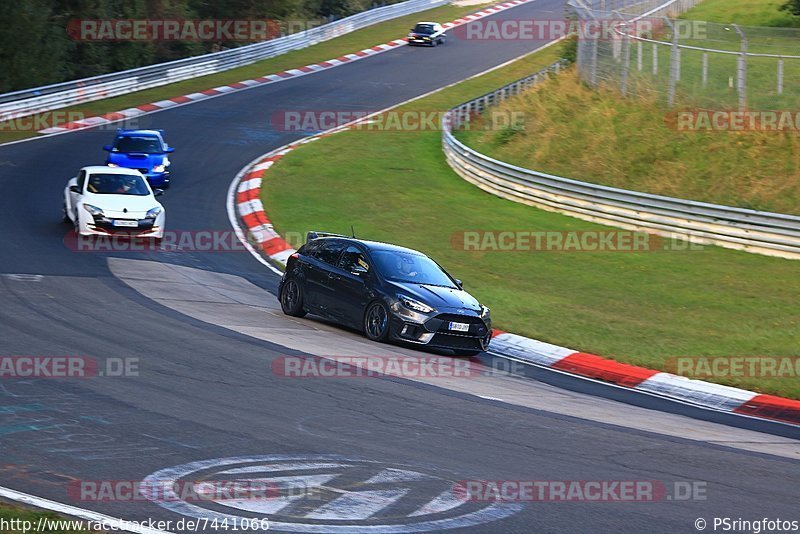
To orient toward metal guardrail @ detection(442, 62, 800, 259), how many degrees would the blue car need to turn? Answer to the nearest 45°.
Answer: approximately 45° to its left

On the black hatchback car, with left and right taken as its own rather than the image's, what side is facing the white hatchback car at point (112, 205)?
back

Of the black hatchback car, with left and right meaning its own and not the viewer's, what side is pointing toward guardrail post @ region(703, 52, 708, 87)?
left

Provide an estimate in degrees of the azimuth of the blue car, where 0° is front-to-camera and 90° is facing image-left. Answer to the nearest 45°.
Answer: approximately 0°

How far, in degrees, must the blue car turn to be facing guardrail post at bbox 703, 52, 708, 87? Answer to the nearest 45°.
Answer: approximately 90° to its left

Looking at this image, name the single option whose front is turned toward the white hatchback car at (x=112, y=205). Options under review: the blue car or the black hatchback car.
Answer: the blue car

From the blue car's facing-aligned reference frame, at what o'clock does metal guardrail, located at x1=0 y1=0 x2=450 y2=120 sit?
The metal guardrail is roughly at 6 o'clock from the blue car.

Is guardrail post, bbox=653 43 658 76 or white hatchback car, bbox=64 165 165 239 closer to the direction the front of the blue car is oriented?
the white hatchback car

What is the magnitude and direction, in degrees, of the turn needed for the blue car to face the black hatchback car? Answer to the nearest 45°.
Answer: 0° — it already faces it

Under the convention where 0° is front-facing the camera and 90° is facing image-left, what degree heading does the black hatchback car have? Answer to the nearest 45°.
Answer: approximately 315°
